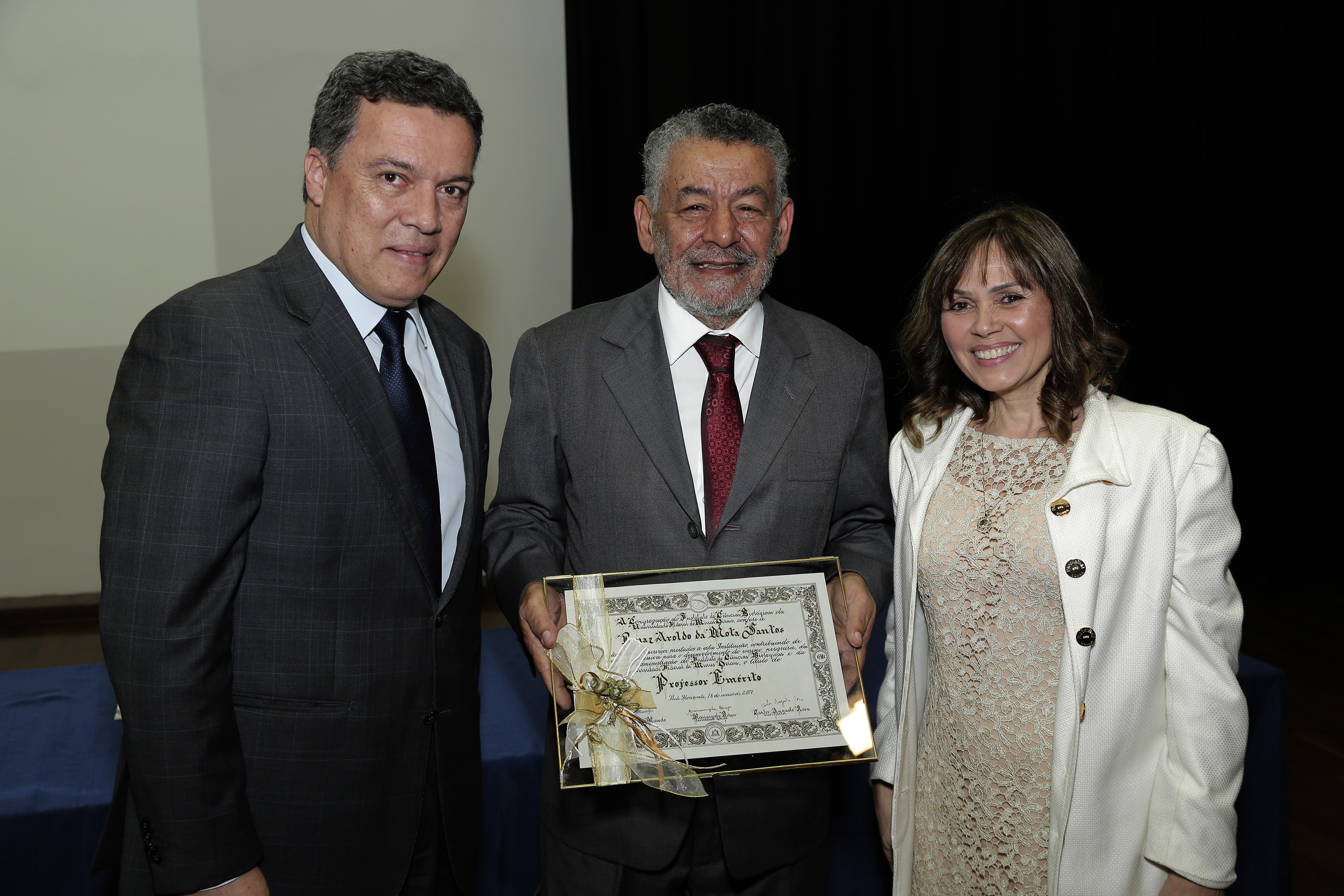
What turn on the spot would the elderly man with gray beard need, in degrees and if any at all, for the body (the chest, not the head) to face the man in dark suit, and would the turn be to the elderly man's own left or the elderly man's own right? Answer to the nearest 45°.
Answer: approximately 45° to the elderly man's own right

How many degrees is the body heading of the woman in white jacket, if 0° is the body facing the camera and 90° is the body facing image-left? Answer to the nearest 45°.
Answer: approximately 45°

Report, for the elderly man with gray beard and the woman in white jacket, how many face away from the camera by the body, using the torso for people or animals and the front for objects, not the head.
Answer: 0

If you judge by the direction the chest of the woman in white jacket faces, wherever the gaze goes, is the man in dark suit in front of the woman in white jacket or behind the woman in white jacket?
in front

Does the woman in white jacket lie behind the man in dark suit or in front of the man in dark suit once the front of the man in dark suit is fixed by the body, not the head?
in front

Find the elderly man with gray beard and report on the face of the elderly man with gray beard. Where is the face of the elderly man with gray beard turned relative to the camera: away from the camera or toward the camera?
toward the camera

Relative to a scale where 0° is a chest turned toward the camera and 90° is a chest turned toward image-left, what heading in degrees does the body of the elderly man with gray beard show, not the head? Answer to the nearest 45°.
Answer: approximately 0°

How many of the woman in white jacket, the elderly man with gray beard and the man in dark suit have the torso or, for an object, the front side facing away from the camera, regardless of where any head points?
0

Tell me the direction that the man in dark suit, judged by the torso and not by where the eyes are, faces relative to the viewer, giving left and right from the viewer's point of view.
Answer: facing the viewer and to the right of the viewer
